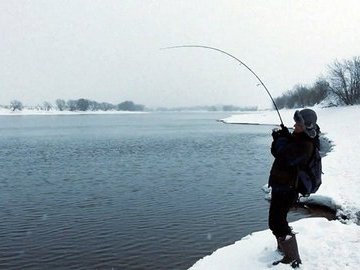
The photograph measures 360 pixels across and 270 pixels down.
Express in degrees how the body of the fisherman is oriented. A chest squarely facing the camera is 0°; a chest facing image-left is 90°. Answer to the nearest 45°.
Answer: approximately 90°

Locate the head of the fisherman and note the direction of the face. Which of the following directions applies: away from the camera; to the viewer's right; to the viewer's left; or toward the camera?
to the viewer's left
